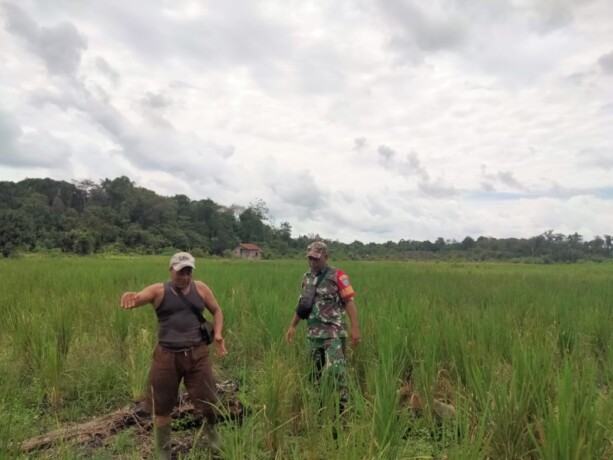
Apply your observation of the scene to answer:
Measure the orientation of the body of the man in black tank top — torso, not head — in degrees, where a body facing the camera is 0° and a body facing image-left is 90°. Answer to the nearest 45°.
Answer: approximately 0°

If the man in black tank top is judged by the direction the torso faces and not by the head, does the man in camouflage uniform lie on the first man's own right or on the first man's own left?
on the first man's own left
